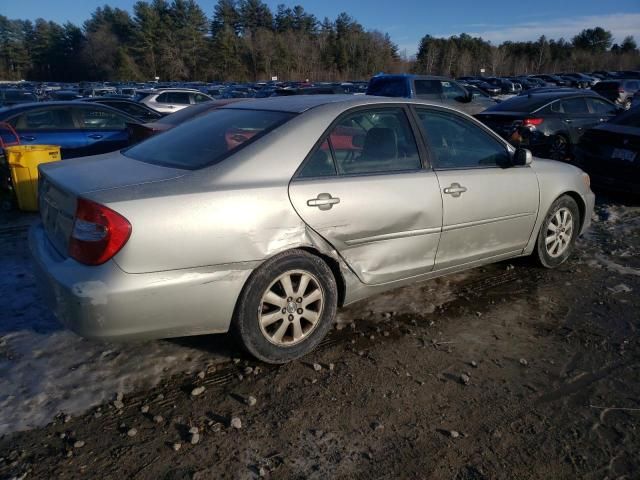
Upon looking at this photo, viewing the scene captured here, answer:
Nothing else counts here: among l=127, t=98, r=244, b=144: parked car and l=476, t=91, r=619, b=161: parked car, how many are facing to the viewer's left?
0

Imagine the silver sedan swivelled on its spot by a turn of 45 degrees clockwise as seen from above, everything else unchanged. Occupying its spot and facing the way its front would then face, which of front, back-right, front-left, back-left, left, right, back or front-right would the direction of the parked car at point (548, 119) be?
front-left

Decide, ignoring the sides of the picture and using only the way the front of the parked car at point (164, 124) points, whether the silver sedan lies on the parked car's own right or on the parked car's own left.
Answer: on the parked car's own right

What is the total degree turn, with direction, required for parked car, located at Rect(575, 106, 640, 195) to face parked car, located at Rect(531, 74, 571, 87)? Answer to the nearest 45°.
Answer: approximately 45° to its left

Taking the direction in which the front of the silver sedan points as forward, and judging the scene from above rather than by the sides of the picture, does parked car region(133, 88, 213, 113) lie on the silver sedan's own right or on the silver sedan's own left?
on the silver sedan's own left

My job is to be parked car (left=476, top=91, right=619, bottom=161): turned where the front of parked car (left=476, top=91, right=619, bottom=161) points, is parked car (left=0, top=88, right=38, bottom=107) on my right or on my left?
on my left

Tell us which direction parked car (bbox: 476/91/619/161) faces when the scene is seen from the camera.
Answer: facing away from the viewer and to the right of the viewer

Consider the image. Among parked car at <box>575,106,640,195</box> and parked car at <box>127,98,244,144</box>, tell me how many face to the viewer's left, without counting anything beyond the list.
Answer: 0

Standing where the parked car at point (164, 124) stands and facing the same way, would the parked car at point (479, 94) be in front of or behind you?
in front

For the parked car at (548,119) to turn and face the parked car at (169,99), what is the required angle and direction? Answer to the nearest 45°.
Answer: approximately 135° to its left
